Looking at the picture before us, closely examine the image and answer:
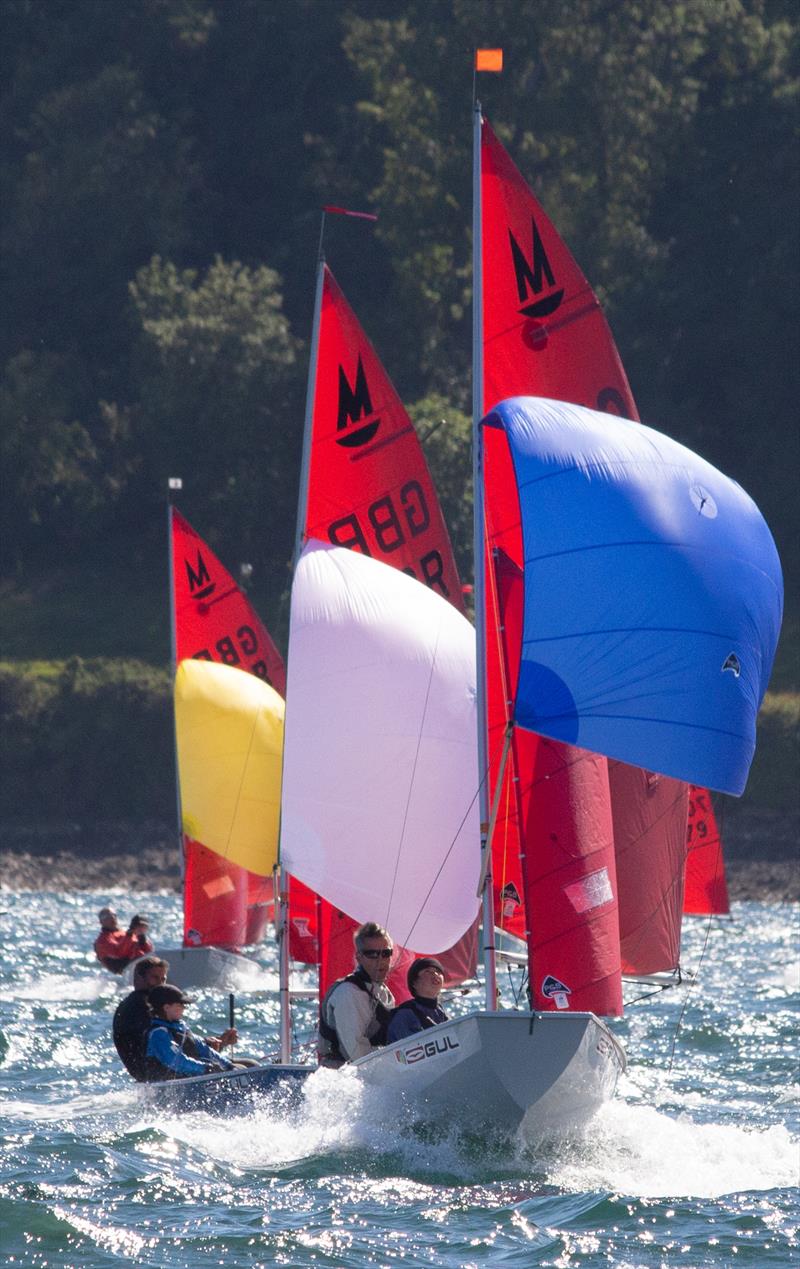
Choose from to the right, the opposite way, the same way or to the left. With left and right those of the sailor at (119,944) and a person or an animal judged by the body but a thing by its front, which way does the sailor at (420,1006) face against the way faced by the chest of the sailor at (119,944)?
the same way

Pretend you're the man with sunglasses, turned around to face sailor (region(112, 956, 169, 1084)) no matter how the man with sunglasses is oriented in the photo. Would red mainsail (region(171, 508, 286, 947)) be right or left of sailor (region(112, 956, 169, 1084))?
right

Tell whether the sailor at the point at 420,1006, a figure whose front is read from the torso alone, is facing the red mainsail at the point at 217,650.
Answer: no

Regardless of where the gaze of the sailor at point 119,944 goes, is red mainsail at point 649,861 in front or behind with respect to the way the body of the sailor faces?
in front

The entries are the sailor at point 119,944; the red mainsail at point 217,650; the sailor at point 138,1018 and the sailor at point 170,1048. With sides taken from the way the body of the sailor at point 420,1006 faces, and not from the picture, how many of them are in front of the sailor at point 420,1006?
0

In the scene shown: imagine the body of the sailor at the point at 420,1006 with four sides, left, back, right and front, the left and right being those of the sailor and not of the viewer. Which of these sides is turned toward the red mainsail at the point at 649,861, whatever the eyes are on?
left

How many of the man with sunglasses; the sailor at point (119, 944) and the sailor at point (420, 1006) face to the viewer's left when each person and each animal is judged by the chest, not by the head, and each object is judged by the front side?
0

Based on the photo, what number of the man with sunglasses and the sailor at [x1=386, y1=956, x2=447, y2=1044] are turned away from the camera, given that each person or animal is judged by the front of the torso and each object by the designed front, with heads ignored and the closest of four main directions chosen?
0

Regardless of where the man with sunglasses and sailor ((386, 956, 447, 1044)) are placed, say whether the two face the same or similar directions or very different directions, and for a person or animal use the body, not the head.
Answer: same or similar directions

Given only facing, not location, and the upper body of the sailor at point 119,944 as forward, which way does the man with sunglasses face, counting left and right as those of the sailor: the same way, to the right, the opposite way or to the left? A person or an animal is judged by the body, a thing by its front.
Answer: the same way

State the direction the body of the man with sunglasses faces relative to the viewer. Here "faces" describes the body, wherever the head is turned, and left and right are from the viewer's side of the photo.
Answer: facing the viewer and to the right of the viewer
